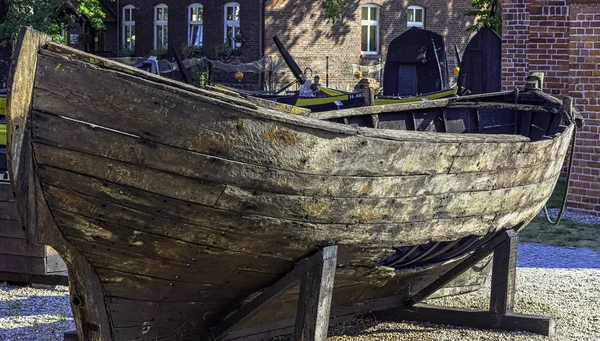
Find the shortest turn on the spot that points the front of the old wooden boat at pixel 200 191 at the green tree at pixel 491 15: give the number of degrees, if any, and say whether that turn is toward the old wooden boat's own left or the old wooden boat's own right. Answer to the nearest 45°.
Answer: approximately 135° to the old wooden boat's own right

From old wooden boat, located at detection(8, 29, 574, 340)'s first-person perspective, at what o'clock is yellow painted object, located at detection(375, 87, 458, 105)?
The yellow painted object is roughly at 5 o'clock from the old wooden boat.

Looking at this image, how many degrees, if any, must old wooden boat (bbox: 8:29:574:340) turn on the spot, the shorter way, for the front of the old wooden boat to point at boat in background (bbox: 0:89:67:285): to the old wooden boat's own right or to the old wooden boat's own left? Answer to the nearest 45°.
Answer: approximately 90° to the old wooden boat's own right

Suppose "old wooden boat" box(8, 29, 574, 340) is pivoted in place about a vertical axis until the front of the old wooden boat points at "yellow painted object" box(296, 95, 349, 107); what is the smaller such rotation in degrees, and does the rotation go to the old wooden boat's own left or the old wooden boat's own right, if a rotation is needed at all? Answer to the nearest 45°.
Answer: approximately 135° to the old wooden boat's own right

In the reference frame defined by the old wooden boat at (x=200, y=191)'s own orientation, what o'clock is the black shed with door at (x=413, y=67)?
The black shed with door is roughly at 5 o'clock from the old wooden boat.

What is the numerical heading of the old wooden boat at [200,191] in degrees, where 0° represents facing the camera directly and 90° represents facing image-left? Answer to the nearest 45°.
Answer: approximately 45°

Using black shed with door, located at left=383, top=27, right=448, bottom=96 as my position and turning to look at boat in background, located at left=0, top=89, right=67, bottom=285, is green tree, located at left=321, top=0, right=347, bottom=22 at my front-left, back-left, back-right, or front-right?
back-right

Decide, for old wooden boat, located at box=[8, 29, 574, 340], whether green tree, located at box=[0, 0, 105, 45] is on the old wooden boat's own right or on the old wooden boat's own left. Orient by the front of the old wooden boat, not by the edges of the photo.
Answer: on the old wooden boat's own right

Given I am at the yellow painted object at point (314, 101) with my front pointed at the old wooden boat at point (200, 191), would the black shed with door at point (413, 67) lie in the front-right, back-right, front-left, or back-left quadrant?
back-left
